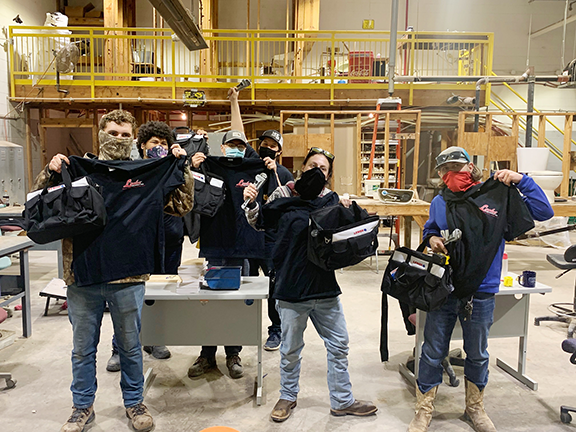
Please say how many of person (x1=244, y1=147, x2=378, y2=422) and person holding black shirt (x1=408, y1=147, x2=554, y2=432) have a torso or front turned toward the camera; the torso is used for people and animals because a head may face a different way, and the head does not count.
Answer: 2

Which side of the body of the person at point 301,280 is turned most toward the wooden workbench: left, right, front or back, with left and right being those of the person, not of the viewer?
back

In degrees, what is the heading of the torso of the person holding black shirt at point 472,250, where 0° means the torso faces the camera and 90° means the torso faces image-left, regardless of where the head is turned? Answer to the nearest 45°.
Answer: approximately 0°

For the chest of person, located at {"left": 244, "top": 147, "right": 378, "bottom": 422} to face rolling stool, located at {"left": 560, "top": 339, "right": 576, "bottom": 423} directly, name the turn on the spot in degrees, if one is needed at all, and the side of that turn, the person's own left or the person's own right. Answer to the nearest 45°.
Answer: approximately 90° to the person's own left

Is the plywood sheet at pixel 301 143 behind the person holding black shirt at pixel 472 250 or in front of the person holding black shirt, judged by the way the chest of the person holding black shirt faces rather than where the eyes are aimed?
behind
